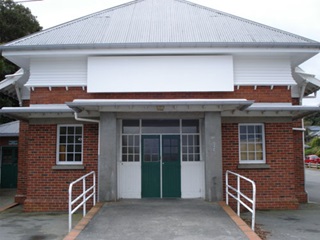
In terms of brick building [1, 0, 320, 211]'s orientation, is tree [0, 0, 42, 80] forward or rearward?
rearward

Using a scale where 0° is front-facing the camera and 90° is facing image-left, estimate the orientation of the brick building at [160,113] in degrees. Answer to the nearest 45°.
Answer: approximately 0°
